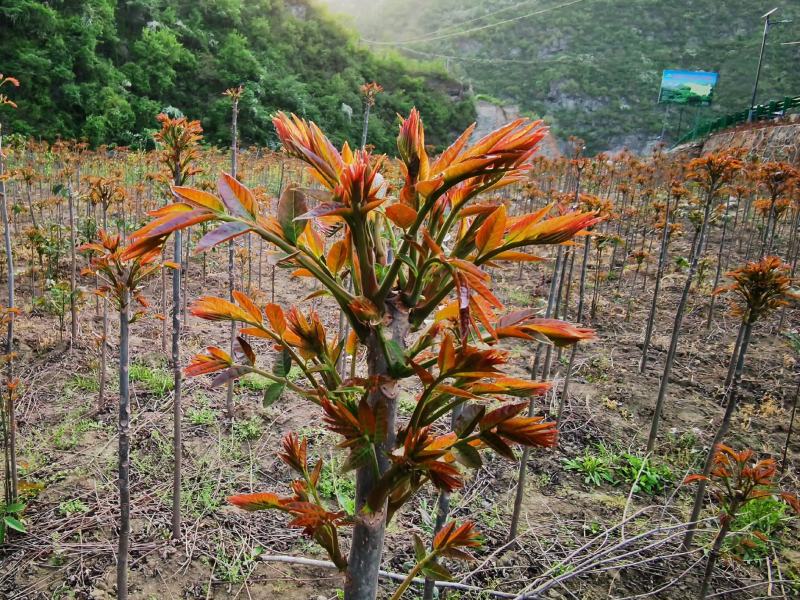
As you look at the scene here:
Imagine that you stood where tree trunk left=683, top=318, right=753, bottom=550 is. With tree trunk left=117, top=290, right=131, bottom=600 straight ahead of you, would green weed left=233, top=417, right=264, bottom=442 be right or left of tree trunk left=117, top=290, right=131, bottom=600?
right

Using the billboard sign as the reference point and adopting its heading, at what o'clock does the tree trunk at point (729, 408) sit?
The tree trunk is roughly at 12 o'clock from the billboard sign.

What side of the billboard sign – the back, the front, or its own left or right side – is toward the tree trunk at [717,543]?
front

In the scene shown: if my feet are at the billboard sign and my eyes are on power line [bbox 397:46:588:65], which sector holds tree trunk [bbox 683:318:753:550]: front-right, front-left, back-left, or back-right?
back-left

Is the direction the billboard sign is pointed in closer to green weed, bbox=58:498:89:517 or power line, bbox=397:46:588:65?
the green weed

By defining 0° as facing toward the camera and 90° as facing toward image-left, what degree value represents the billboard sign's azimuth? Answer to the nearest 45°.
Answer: approximately 0°

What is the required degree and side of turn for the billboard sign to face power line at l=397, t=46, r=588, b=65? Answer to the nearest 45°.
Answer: approximately 135° to its right

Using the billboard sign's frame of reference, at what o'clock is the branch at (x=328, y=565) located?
The branch is roughly at 12 o'clock from the billboard sign.

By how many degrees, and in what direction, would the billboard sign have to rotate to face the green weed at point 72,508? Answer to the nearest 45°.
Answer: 0° — it already faces it
